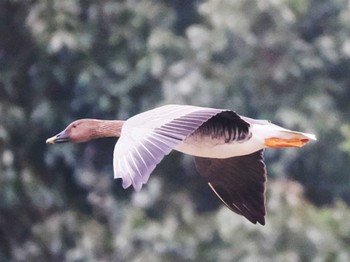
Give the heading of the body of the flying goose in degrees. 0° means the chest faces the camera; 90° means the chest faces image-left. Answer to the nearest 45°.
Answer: approximately 90°
